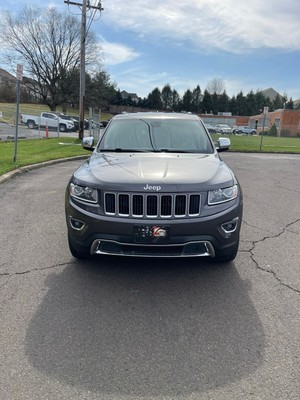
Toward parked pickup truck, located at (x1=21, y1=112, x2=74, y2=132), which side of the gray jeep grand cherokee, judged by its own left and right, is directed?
back

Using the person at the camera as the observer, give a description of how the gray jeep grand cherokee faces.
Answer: facing the viewer
